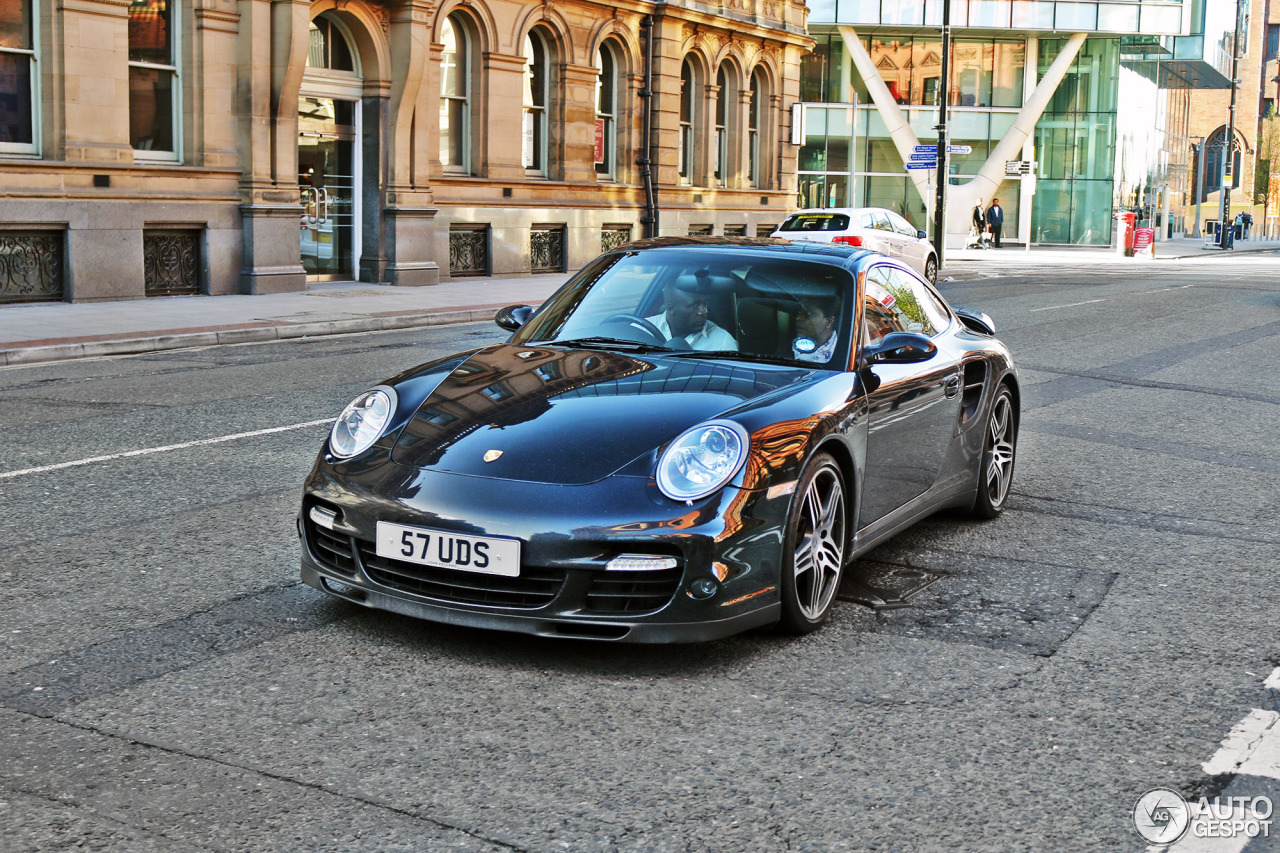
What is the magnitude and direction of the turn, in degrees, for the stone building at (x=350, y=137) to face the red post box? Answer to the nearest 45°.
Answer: approximately 90° to its left

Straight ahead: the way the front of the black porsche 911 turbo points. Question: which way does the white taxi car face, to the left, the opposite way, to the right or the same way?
the opposite way

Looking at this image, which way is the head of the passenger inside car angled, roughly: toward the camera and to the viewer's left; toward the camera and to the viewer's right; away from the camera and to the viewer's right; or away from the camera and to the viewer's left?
toward the camera and to the viewer's left

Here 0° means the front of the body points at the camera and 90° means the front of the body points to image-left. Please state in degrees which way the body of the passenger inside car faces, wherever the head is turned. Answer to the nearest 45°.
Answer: approximately 45°

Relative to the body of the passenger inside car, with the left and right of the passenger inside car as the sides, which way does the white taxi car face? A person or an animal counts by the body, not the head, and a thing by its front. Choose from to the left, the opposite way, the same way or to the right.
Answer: the opposite way

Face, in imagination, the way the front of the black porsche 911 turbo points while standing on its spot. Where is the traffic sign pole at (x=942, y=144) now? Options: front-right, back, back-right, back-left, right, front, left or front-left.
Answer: back-right

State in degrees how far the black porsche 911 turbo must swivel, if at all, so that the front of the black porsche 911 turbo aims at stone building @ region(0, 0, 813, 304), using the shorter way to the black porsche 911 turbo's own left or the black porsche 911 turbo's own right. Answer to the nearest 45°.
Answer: approximately 135° to the black porsche 911 turbo's own right

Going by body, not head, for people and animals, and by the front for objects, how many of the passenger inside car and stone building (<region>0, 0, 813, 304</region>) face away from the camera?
0

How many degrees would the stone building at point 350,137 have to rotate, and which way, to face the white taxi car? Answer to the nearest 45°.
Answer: approximately 45° to its left

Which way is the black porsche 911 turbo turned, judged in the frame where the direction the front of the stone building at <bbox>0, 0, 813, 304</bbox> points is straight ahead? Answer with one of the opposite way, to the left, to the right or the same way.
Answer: to the right

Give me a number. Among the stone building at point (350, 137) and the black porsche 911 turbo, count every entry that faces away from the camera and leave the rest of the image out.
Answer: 0

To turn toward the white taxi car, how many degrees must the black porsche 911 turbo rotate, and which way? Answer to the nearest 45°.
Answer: approximately 135° to its right

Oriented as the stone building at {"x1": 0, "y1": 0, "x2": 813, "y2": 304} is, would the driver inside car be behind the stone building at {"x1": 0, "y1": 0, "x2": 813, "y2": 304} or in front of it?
in front

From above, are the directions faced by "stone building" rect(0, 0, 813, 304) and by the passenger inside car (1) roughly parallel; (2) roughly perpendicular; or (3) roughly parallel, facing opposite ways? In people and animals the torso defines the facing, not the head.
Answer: roughly perpendicular

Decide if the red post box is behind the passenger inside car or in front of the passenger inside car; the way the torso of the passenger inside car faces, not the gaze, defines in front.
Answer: behind

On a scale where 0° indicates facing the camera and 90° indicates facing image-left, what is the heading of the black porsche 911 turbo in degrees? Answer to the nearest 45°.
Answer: approximately 45°
